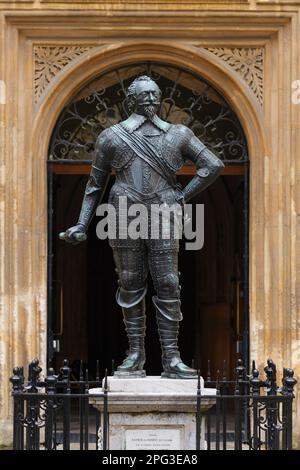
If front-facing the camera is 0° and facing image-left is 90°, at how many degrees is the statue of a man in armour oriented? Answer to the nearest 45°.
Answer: approximately 0°

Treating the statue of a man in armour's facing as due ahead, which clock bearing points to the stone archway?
The stone archway is roughly at 6 o'clock from the statue of a man in armour.

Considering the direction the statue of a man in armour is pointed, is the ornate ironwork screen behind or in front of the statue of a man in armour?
behind
